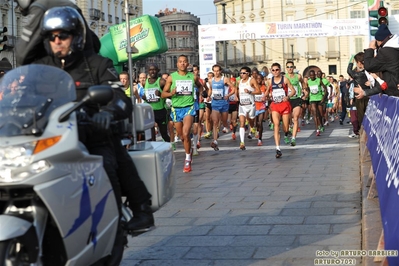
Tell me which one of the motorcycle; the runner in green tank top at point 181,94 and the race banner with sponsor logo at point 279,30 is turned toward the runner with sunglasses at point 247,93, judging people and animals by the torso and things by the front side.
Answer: the race banner with sponsor logo

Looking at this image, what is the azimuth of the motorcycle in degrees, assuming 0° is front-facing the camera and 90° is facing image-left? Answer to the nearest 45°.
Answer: approximately 45°

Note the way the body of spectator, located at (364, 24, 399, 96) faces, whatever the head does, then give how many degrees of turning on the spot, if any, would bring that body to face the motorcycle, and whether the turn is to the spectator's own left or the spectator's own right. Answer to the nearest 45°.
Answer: approximately 90° to the spectator's own left

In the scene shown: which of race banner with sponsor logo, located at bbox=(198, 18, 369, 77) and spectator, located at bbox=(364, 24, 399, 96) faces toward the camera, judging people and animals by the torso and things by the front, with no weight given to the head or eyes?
the race banner with sponsor logo

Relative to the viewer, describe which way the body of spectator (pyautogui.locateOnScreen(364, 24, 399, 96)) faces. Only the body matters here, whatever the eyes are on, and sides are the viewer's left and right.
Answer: facing to the left of the viewer

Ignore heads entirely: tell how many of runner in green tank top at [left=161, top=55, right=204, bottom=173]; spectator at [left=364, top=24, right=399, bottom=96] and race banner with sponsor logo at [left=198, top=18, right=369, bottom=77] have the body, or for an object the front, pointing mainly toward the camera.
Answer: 2

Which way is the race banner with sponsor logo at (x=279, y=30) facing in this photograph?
toward the camera

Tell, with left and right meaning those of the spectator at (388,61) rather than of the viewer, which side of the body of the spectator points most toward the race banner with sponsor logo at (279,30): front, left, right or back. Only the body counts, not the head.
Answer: right

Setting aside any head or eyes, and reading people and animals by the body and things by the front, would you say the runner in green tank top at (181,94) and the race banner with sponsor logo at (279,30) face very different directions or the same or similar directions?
same or similar directions

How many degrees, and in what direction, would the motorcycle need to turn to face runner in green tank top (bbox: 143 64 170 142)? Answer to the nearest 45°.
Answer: approximately 135° to its right

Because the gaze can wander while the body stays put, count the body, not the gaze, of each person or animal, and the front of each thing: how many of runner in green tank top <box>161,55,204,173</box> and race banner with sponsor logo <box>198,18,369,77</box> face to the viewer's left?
0

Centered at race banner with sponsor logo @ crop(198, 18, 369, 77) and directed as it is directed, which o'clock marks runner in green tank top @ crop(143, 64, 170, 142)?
The runner in green tank top is roughly at 12 o'clock from the race banner with sponsor logo.

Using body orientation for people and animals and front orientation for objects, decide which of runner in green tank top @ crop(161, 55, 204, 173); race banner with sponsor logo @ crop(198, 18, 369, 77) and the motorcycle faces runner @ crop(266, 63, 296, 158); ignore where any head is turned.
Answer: the race banner with sponsor logo

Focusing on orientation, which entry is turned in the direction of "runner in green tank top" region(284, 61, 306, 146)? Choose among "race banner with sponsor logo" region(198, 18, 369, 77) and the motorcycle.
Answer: the race banner with sponsor logo

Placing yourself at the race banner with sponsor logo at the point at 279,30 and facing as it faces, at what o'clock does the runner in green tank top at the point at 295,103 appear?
The runner in green tank top is roughly at 12 o'clock from the race banner with sponsor logo.

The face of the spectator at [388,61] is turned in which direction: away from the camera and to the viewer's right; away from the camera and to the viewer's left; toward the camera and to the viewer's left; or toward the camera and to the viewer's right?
away from the camera and to the viewer's left
